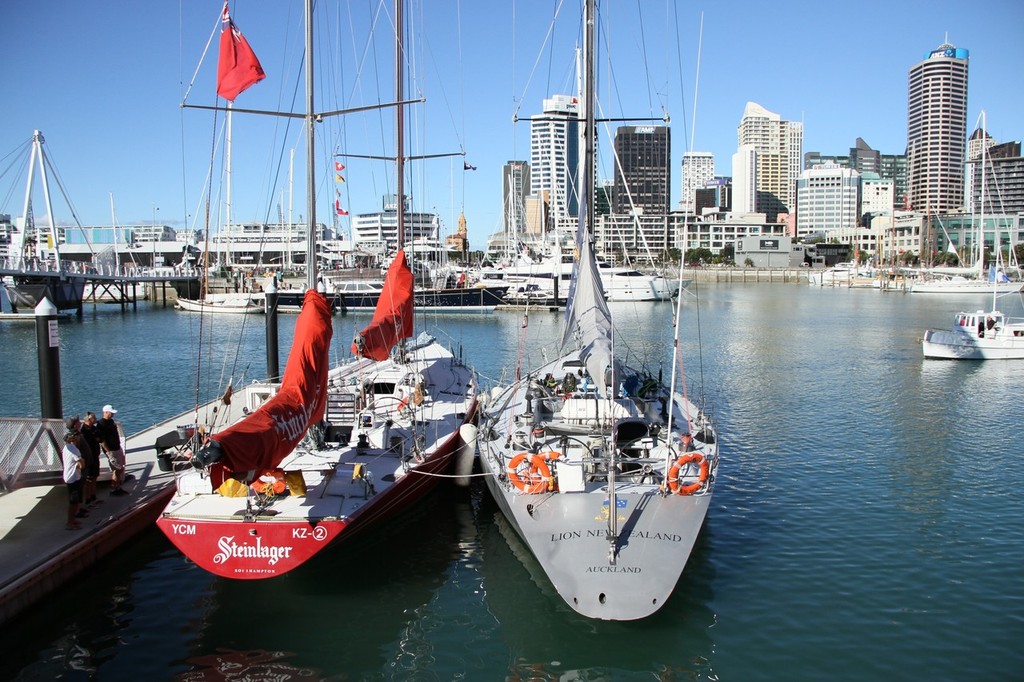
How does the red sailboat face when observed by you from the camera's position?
facing away from the viewer and to the right of the viewer

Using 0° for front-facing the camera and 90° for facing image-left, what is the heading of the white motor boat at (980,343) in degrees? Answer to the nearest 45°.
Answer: approximately 90°

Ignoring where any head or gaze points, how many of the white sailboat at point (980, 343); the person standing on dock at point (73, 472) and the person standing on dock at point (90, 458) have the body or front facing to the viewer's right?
2

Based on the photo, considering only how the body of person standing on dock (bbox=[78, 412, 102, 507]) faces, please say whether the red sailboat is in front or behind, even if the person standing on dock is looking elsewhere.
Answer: in front

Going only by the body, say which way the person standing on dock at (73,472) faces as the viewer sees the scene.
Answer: to the viewer's right

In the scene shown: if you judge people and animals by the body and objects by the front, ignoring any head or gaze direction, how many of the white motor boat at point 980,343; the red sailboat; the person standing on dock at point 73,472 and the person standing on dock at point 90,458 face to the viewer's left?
1

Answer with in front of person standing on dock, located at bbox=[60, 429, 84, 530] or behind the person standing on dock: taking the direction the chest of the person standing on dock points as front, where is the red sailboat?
in front

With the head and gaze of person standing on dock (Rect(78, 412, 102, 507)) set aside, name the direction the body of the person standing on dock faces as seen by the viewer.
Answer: to the viewer's right

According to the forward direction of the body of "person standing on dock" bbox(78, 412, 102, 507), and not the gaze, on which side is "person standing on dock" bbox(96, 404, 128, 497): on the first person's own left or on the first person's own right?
on the first person's own left

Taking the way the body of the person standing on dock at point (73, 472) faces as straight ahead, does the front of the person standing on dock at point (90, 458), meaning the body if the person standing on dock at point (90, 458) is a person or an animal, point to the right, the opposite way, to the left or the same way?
the same way

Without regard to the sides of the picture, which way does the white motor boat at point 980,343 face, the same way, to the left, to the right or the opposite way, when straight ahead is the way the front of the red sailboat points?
to the left
